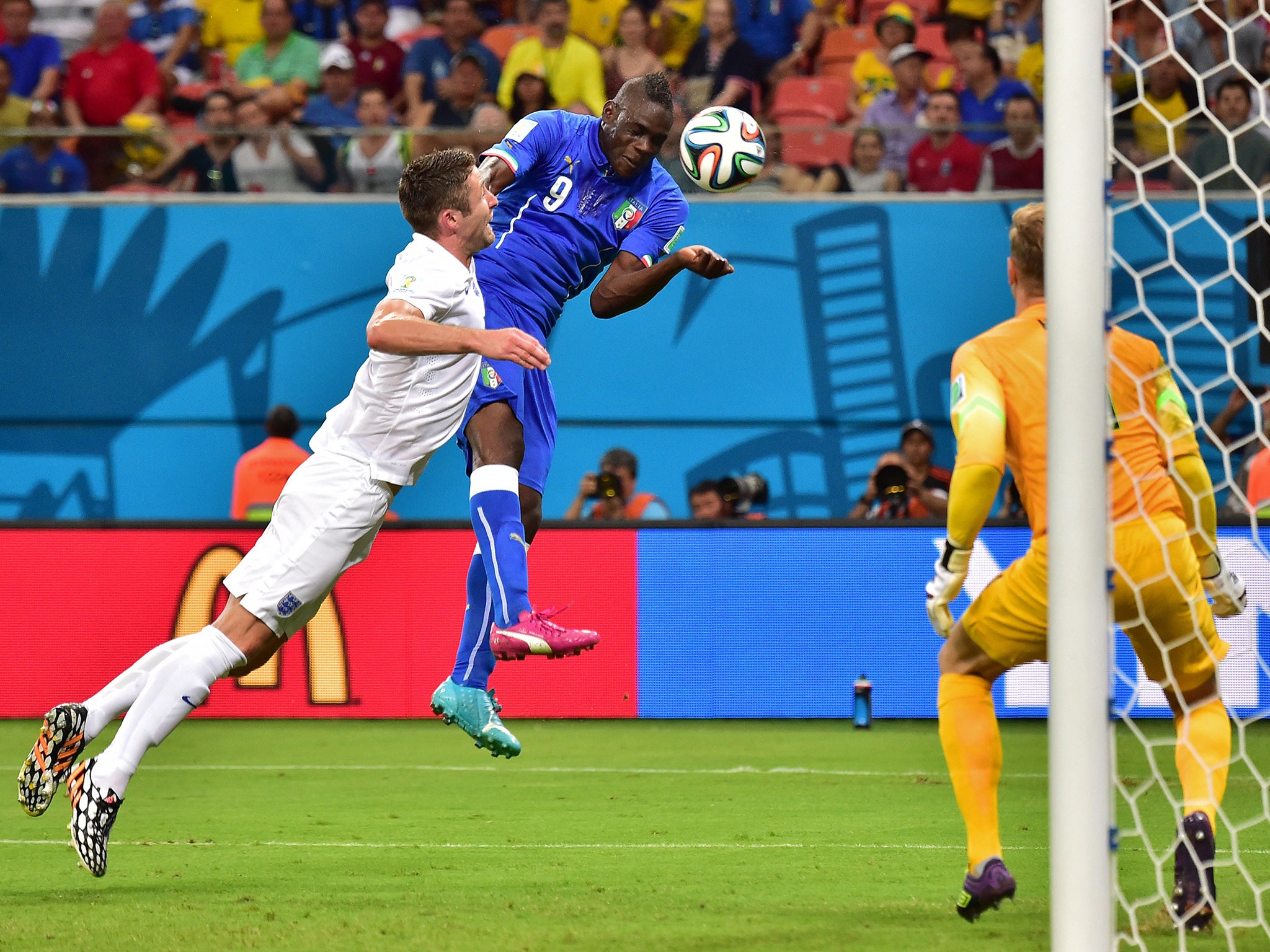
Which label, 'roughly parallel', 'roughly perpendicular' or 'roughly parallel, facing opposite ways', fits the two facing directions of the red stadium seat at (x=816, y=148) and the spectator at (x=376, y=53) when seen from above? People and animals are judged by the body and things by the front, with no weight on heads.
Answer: roughly parallel

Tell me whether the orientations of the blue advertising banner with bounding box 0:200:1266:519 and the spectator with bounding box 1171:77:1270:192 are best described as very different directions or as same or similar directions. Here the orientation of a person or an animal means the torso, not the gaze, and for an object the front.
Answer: same or similar directions

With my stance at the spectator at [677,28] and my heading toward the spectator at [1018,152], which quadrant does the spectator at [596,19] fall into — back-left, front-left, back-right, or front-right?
back-right

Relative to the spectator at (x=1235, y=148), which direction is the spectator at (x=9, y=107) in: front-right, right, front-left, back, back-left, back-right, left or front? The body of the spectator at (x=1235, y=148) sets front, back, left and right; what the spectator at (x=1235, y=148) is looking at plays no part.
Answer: right

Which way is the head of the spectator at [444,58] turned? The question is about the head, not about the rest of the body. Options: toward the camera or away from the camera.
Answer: toward the camera

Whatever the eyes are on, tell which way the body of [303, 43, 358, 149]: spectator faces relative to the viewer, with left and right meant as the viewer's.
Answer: facing the viewer

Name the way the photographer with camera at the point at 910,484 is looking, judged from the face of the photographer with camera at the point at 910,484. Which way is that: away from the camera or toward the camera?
toward the camera

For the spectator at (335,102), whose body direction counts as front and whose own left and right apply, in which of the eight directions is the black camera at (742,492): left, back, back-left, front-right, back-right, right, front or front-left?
front-left

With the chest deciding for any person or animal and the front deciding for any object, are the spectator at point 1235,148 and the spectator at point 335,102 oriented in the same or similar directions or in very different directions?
same or similar directions

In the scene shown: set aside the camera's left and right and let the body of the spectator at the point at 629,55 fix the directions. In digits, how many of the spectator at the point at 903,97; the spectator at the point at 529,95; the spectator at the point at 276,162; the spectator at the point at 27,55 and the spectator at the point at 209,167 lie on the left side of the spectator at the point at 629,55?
1

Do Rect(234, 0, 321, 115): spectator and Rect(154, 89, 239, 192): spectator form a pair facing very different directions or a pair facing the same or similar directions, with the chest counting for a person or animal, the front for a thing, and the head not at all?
same or similar directions

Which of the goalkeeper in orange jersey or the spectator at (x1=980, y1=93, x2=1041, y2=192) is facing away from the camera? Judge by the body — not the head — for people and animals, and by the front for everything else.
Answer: the goalkeeper in orange jersey

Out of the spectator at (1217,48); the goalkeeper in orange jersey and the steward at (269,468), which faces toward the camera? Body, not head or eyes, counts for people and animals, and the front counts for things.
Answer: the spectator at (1217,48)

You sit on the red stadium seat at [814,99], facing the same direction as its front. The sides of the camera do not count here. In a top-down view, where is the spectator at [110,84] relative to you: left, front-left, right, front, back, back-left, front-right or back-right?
right

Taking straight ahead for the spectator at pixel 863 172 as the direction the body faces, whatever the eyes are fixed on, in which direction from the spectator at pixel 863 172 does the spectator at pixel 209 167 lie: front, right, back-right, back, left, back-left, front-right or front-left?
right

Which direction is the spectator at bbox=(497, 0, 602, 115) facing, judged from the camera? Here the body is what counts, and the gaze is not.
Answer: toward the camera

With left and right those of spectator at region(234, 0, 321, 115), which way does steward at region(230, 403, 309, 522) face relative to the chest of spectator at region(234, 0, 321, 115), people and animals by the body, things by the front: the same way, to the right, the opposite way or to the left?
the opposite way

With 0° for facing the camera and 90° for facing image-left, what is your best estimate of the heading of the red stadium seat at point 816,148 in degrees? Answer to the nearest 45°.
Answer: approximately 0°

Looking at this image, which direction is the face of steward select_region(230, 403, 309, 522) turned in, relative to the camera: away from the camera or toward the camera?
away from the camera
